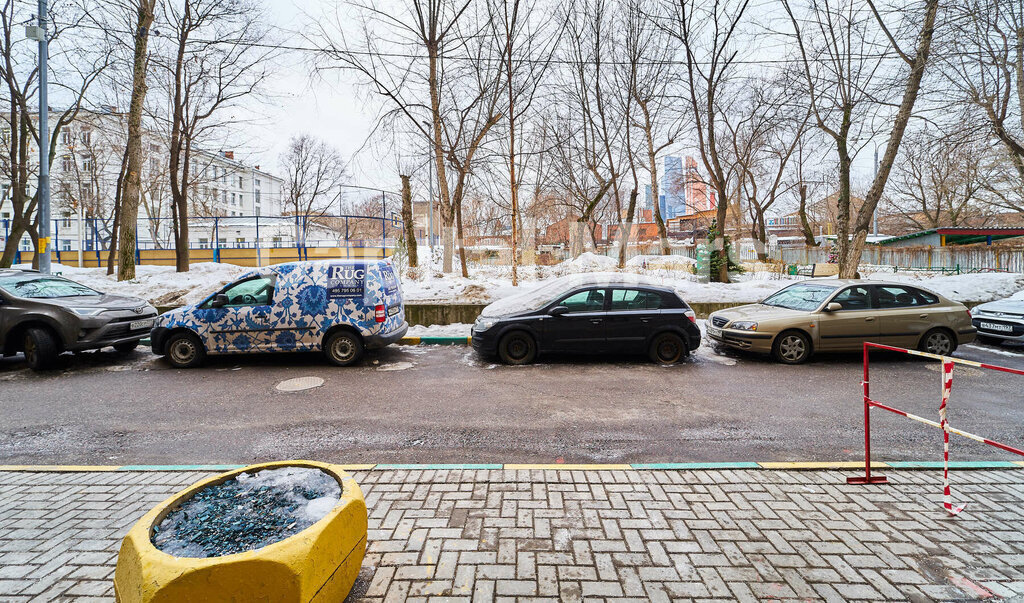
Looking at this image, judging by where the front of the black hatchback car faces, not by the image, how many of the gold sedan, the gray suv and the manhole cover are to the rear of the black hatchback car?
1

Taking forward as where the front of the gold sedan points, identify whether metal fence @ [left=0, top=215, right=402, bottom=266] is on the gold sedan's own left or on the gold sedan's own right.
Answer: on the gold sedan's own right

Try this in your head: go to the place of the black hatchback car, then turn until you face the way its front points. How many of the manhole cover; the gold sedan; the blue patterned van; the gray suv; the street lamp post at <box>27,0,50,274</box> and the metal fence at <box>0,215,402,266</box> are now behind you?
1

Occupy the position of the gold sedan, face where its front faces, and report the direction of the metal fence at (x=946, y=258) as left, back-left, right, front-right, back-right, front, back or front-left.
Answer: back-right

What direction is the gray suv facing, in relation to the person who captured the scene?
facing the viewer and to the right of the viewer

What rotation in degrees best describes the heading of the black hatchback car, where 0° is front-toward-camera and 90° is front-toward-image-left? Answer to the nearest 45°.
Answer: approximately 90°

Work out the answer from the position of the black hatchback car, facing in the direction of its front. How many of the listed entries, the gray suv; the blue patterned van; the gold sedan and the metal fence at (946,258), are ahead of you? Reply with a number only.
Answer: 2

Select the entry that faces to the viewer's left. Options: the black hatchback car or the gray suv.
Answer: the black hatchback car

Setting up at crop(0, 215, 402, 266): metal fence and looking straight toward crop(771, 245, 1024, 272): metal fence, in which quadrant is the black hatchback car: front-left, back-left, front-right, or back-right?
front-right

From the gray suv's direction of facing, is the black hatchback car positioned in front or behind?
in front

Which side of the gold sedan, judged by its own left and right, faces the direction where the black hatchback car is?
front

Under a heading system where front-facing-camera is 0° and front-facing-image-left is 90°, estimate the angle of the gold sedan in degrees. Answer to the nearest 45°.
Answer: approximately 45°

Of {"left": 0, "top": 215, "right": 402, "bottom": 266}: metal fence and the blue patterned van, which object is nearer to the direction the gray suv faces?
the blue patterned van

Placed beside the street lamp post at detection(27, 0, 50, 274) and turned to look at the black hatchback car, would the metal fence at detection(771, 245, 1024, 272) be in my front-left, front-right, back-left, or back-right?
front-left

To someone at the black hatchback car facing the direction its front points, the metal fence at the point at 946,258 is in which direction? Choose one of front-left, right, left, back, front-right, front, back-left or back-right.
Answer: back-right
